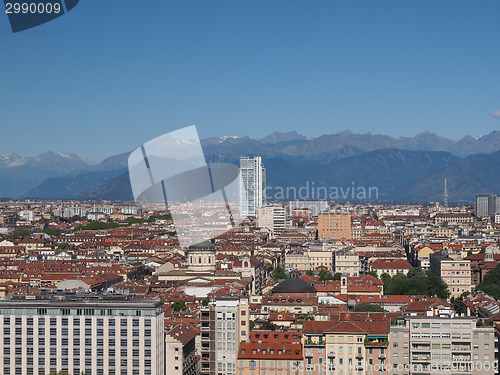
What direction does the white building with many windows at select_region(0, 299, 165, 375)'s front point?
toward the camera

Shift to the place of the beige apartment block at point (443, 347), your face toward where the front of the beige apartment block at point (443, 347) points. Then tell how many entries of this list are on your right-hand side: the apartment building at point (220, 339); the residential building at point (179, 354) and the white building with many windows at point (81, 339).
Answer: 3

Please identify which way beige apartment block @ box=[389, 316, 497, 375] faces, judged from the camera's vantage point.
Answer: facing the viewer

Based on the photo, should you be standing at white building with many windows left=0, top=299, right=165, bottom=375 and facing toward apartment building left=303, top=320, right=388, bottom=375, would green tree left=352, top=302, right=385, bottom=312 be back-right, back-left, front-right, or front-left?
front-left

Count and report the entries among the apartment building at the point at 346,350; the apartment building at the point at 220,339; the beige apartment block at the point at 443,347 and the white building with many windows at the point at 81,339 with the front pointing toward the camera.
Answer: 4

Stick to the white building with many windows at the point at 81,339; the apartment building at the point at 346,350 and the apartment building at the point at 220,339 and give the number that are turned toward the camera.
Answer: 3

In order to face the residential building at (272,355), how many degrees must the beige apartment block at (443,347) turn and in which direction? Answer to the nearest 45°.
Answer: approximately 90° to its right

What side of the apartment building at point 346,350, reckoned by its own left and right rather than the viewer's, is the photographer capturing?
front
